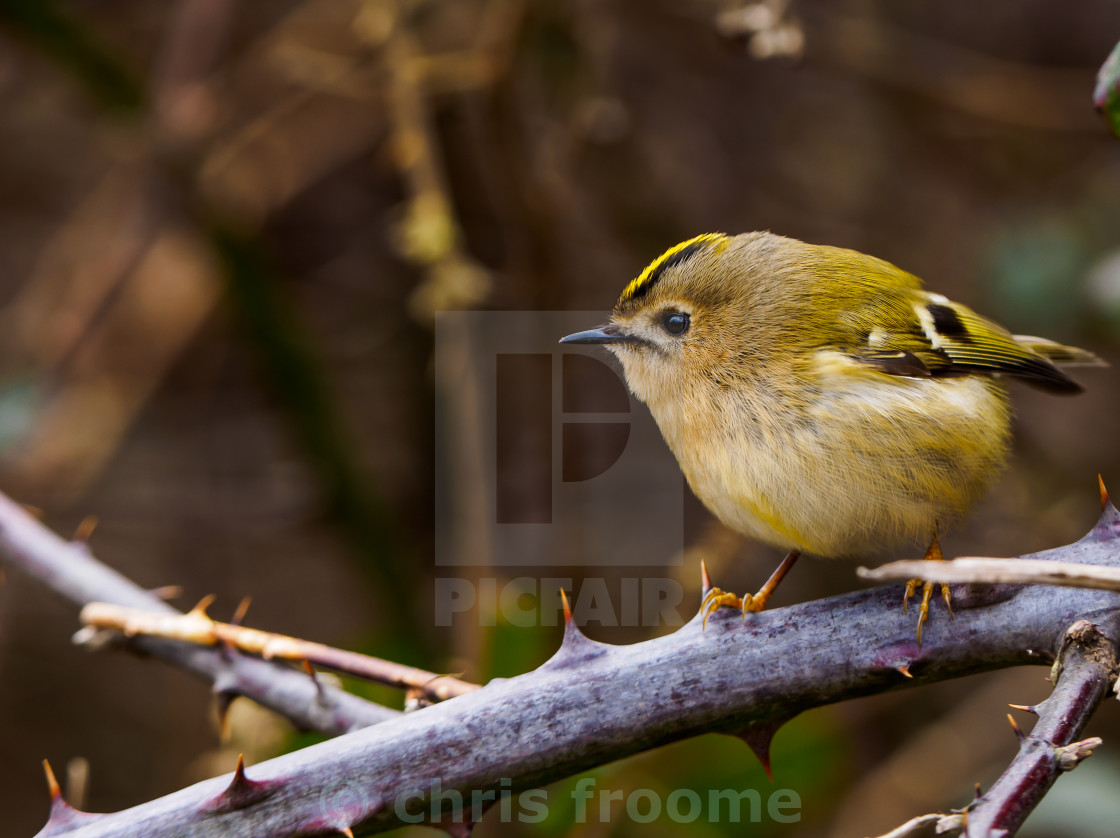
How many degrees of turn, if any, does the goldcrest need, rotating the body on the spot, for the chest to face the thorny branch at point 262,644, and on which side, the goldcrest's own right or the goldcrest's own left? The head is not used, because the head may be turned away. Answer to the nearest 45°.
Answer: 0° — it already faces it

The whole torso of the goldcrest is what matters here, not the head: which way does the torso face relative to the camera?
to the viewer's left

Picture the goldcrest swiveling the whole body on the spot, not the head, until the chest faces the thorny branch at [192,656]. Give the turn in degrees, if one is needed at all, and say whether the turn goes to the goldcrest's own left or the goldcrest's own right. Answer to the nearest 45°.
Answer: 0° — it already faces it
